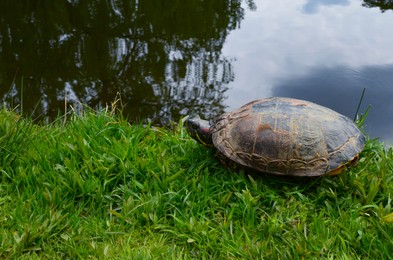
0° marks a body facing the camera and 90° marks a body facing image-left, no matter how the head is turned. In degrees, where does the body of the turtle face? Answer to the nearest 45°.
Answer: approximately 90°
